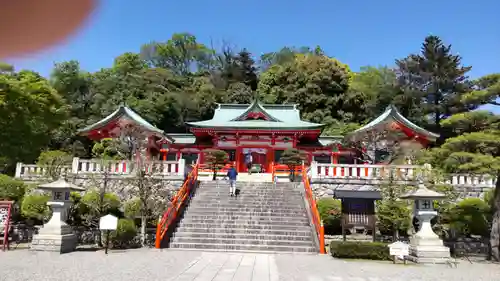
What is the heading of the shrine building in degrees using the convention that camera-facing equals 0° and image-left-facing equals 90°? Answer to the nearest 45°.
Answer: approximately 0°

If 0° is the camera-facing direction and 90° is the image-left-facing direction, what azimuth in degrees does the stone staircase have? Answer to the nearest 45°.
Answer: approximately 0°

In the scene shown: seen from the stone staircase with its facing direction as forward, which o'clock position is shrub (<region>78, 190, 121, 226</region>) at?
The shrub is roughly at 3 o'clock from the stone staircase.

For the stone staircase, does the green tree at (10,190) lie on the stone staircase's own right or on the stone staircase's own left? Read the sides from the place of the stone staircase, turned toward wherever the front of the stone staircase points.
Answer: on the stone staircase's own right

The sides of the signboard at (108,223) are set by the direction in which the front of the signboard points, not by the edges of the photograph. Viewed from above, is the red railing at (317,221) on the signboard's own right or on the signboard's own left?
on the signboard's own left

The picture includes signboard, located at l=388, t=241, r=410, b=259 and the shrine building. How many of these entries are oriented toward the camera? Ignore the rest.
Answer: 2

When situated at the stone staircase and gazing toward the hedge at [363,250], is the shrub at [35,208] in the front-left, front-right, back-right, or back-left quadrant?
back-right

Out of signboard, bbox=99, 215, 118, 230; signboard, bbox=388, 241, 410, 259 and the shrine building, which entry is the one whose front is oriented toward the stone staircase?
the shrine building

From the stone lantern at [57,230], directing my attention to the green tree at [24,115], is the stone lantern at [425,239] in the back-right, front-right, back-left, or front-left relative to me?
back-right

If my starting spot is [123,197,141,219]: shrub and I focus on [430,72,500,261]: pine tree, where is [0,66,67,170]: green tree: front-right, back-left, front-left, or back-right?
back-left

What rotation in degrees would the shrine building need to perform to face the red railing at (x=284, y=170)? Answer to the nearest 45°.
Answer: approximately 45° to its left

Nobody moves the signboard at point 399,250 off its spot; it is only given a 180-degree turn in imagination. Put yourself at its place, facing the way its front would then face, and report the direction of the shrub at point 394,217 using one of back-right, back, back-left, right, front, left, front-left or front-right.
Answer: front
